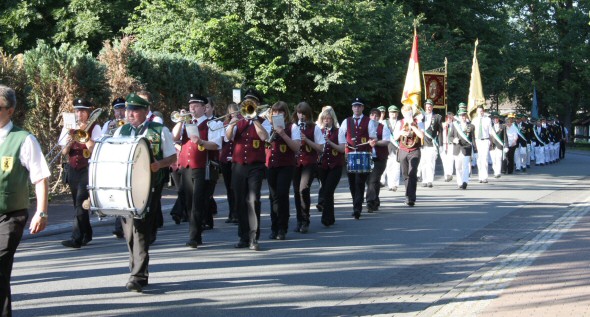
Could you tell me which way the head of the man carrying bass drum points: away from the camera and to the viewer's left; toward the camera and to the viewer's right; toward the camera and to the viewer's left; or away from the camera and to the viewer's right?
toward the camera and to the viewer's left

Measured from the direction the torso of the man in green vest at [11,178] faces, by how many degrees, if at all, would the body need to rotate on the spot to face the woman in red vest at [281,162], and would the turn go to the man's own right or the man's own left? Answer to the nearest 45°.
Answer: approximately 180°

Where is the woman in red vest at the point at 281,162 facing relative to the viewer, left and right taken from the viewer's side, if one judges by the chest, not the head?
facing the viewer and to the left of the viewer

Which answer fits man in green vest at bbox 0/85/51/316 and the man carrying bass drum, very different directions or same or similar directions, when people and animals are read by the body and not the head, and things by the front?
same or similar directions

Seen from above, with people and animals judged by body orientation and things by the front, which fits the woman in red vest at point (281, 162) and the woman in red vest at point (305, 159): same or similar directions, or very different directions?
same or similar directions

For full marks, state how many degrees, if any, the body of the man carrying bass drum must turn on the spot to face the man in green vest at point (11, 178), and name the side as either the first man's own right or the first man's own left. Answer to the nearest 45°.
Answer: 0° — they already face them

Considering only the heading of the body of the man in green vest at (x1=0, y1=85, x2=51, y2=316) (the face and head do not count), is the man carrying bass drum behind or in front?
behind

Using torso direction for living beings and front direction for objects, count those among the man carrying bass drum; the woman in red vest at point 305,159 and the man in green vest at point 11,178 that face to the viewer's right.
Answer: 0

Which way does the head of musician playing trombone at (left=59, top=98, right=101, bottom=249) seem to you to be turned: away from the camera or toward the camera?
toward the camera

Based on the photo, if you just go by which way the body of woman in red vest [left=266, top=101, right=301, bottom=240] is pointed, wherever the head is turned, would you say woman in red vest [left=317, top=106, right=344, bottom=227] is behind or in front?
behind

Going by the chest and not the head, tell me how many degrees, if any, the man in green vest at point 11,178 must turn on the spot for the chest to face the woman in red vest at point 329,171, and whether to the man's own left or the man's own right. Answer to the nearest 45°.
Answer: approximately 180°

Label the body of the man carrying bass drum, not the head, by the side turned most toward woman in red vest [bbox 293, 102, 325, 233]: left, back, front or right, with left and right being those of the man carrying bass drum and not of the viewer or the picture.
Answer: back

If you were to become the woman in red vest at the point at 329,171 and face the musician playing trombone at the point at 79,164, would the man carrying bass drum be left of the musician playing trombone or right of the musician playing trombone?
left

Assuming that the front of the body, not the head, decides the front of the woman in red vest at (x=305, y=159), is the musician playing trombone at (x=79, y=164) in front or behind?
in front

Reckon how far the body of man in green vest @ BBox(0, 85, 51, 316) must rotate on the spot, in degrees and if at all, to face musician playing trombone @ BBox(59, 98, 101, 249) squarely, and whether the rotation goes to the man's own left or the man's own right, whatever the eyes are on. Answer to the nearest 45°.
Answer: approximately 135° to the man's own right

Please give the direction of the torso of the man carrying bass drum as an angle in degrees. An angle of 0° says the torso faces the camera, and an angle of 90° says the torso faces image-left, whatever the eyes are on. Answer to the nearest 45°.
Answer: approximately 45°

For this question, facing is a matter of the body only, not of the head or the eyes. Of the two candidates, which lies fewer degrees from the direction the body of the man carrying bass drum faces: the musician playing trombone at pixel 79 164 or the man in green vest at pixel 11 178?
the man in green vest

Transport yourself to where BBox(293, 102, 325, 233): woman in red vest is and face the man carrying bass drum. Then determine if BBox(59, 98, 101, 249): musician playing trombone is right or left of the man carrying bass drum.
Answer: right
